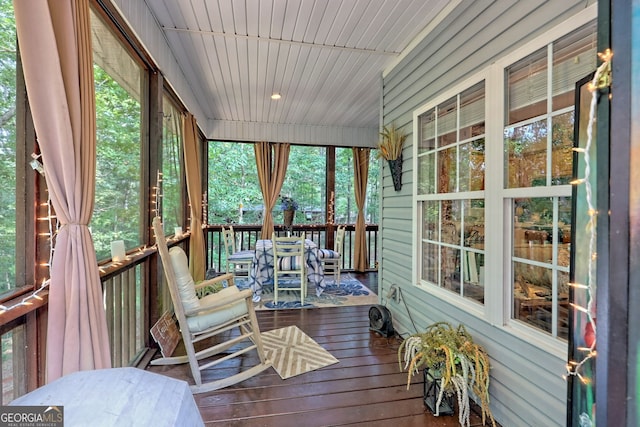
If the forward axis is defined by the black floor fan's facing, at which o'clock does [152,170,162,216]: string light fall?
The string light is roughly at 1 o'clock from the black floor fan.

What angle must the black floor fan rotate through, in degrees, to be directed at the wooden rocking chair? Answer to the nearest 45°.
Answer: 0° — it already faces it

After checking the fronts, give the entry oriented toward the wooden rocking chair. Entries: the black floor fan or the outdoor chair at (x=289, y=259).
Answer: the black floor fan

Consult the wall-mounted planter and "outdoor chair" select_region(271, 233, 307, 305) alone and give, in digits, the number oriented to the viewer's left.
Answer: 1

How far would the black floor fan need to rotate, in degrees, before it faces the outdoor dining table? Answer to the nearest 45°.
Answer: approximately 90° to its right

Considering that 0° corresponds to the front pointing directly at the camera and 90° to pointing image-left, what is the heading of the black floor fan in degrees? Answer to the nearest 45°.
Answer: approximately 45°

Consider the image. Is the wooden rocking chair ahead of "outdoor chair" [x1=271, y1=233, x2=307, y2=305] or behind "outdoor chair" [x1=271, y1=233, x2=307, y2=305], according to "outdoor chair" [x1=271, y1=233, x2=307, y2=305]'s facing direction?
behind

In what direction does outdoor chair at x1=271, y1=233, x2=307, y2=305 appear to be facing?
away from the camera

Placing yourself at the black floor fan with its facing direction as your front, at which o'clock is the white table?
The white table is roughly at 11 o'clock from the black floor fan.

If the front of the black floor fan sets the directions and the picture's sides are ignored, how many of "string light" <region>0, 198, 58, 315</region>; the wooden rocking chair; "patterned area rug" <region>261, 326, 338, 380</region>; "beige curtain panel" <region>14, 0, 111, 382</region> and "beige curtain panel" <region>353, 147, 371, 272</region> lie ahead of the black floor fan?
4

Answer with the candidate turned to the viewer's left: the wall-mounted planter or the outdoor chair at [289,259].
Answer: the wall-mounted planter

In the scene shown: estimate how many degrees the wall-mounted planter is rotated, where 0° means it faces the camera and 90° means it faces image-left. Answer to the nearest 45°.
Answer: approximately 90°

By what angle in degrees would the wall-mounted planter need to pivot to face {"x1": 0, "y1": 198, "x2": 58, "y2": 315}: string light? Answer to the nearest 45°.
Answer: approximately 45° to its left
